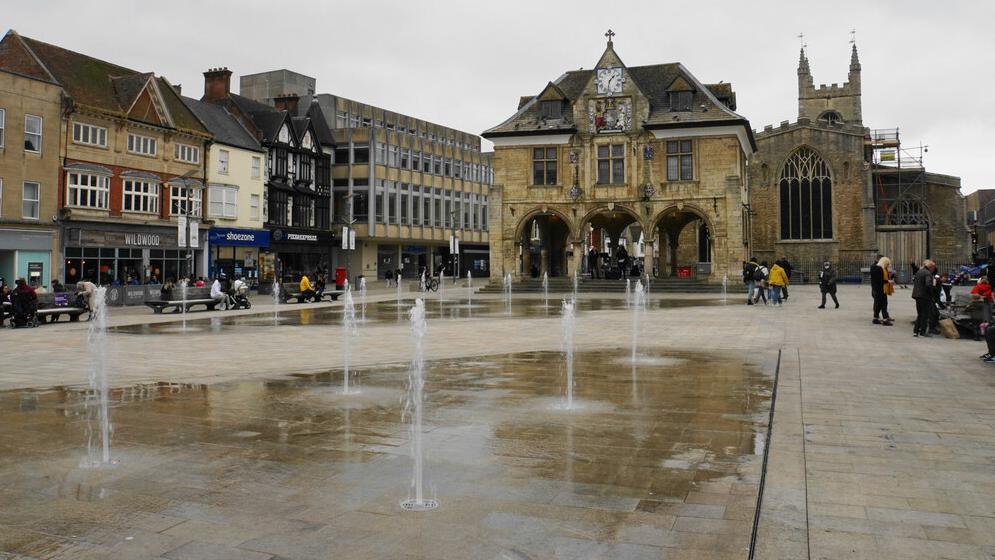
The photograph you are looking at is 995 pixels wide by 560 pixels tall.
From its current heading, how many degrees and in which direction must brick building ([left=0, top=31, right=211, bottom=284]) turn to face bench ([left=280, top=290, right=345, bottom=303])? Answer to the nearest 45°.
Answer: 0° — it already faces it

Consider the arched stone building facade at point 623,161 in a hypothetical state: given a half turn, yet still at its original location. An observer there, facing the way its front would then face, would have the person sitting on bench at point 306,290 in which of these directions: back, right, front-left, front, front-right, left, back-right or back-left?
back-left

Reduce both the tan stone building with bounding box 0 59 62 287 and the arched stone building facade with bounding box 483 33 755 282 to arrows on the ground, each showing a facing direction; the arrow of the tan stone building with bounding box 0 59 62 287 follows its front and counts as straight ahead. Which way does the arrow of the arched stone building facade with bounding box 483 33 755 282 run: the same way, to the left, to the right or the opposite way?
to the right

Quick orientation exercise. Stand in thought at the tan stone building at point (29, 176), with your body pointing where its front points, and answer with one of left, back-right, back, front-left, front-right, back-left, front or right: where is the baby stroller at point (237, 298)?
front

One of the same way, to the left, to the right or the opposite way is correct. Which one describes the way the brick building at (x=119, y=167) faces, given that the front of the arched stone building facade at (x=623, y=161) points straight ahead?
to the left

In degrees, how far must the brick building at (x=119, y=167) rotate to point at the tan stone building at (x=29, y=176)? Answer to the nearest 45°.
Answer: approximately 90° to its right

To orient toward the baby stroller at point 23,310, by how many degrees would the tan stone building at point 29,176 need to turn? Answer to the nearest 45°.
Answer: approximately 45° to its right

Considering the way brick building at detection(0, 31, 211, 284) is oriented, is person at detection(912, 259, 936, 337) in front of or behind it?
in front

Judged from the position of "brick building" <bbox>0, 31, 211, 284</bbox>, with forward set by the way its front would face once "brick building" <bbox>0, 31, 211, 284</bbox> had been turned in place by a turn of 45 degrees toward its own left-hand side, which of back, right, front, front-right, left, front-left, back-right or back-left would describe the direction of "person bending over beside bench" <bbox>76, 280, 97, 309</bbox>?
right

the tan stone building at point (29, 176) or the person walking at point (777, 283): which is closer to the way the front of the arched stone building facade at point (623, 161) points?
the person walking

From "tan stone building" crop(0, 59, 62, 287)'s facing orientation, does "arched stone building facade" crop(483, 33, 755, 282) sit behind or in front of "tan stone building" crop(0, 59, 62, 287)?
in front

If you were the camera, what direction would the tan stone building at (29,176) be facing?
facing the viewer and to the right of the viewer

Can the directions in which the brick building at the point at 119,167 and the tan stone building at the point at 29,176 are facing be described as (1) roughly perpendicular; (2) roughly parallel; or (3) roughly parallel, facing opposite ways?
roughly parallel

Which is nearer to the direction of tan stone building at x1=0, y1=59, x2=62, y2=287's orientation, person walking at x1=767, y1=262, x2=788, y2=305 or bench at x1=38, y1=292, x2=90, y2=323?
the person walking

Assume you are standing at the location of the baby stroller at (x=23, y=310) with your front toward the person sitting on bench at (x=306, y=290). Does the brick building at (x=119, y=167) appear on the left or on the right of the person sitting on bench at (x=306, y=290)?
left

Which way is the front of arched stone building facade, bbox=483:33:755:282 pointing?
toward the camera
